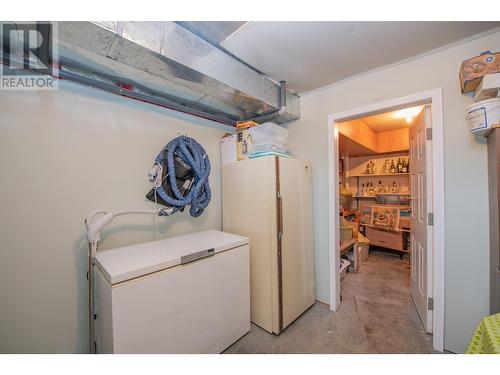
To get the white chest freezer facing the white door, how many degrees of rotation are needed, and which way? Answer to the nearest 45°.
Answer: approximately 45° to its left

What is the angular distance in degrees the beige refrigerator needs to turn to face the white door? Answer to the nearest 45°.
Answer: approximately 45° to its left

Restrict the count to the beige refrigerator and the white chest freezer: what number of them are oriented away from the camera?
0

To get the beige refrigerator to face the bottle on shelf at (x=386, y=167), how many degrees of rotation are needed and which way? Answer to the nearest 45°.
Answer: approximately 90° to its left

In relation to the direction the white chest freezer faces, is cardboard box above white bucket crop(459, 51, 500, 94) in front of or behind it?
in front

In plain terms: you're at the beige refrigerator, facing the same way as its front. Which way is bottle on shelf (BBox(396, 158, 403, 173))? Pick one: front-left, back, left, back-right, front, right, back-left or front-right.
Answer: left

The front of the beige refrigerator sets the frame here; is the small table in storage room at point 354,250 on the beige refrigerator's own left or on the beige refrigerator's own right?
on the beige refrigerator's own left
